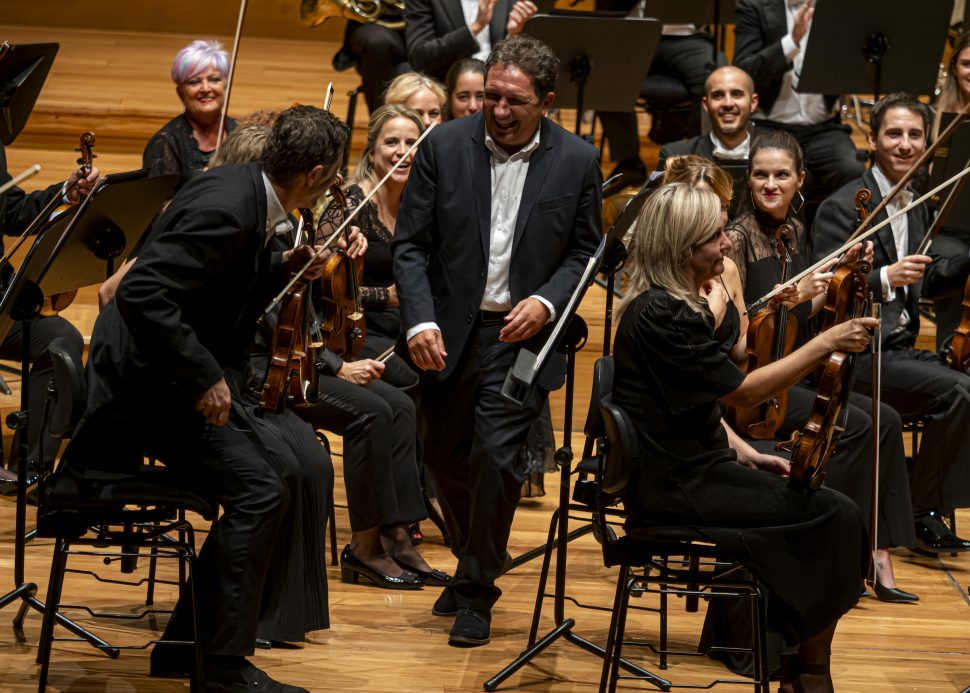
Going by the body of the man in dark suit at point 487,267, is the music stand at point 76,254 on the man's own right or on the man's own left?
on the man's own right

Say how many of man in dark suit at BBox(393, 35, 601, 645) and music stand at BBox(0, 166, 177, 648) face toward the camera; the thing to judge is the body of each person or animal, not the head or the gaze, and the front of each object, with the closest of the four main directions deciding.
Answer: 1

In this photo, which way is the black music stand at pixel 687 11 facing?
away from the camera

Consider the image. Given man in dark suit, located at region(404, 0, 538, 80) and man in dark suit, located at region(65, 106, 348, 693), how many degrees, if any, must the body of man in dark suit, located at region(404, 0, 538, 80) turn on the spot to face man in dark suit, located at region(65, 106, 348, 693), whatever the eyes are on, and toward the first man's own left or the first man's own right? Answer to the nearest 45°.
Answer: approximately 45° to the first man's own right

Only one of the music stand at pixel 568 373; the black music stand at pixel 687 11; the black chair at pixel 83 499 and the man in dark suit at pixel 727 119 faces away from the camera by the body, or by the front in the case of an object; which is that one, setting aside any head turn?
the black music stand
